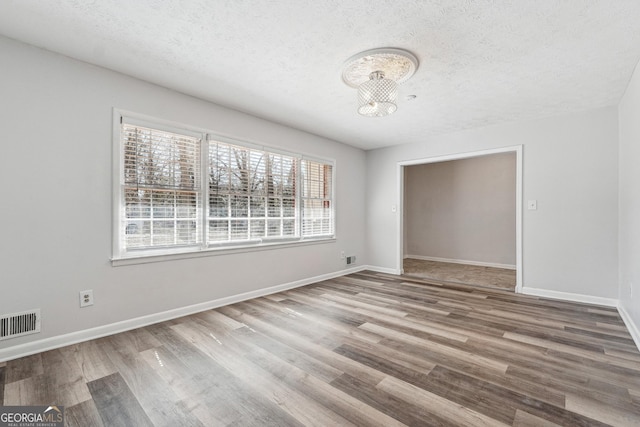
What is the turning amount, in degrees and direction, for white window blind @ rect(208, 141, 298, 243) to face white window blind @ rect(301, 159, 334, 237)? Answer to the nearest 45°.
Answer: approximately 90° to its left

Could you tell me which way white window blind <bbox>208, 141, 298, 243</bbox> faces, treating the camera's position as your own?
facing the viewer and to the right of the viewer

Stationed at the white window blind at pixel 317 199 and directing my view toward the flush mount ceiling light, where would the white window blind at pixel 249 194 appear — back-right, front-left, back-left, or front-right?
front-right

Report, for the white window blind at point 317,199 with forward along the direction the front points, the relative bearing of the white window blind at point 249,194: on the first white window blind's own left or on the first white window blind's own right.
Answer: on the first white window blind's own right

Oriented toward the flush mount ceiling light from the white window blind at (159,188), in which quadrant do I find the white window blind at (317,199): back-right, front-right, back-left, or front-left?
front-left

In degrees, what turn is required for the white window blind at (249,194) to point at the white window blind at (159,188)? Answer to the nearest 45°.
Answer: approximately 90° to its right

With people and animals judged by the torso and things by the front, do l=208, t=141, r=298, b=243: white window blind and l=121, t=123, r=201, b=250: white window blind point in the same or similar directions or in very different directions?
same or similar directions

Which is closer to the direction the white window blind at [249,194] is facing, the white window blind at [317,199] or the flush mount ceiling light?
the flush mount ceiling light

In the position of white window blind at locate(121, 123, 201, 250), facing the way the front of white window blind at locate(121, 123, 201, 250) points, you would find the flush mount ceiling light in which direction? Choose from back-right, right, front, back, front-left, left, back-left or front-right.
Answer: front

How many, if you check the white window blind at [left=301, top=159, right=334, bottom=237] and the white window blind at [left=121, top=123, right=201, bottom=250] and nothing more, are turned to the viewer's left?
0

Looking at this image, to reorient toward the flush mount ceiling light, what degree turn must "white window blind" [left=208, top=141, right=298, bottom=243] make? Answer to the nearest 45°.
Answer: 0° — it already faces it

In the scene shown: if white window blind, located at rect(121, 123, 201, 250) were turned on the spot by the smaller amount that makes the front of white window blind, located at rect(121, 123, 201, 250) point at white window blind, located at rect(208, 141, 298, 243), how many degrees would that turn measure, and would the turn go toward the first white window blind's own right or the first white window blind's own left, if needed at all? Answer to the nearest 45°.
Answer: approximately 45° to the first white window blind's own left

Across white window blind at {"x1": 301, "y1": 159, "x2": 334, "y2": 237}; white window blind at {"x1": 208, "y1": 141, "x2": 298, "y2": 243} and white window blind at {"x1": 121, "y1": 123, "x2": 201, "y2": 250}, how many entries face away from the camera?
0

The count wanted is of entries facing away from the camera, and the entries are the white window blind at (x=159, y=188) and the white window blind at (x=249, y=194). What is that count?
0

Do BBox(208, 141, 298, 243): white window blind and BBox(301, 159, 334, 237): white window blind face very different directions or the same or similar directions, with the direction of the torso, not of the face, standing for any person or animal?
same or similar directions

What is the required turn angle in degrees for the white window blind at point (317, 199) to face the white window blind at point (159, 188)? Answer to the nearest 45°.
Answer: approximately 90° to its right

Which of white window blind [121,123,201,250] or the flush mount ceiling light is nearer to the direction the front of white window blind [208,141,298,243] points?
the flush mount ceiling light
